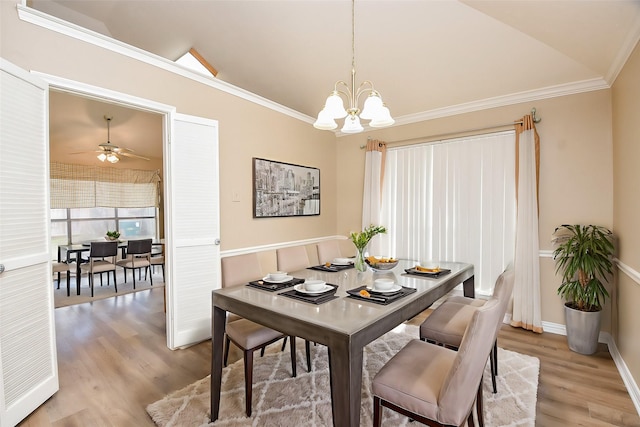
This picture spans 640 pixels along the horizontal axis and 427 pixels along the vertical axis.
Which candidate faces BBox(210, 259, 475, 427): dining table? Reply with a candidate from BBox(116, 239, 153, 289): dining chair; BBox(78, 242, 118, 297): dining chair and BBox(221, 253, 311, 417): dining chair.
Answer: BBox(221, 253, 311, 417): dining chair

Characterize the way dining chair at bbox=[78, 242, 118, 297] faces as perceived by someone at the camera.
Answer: facing away from the viewer and to the left of the viewer

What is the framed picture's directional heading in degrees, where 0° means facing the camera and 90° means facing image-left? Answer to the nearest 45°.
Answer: approximately 315°

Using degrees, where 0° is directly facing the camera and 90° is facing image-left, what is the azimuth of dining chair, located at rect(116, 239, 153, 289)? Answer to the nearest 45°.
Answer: approximately 135°

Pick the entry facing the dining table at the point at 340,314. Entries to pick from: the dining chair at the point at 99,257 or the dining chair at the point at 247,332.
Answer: the dining chair at the point at 247,332

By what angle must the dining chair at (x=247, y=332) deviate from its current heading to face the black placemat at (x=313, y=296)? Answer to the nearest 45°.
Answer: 0° — it already faces it
